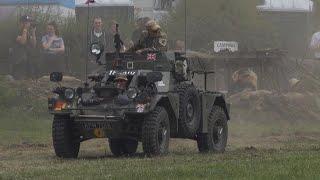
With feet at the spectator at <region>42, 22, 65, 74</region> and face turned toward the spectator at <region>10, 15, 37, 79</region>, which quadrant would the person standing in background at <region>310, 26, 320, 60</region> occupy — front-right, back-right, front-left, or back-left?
back-right

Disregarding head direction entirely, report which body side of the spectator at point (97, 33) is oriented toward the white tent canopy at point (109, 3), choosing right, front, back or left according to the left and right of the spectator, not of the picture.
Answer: back

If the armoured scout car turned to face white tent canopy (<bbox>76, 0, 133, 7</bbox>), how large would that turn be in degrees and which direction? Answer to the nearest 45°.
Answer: approximately 135° to its right

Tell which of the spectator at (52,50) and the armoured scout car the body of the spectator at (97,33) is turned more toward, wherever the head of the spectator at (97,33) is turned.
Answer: the armoured scout car

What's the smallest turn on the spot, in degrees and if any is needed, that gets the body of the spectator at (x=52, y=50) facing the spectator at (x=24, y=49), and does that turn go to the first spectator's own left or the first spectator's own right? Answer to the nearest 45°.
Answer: approximately 90° to the first spectator's own right

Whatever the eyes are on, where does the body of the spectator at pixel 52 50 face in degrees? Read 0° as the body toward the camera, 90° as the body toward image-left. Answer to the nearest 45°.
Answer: approximately 0°
